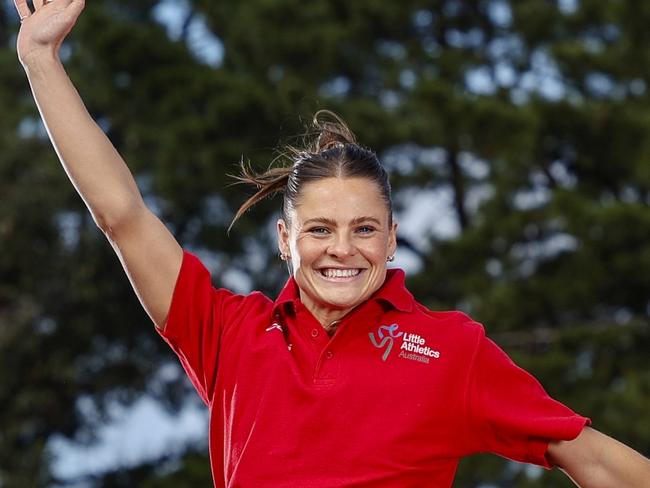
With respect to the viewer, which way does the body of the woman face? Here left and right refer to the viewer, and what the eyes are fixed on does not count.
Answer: facing the viewer

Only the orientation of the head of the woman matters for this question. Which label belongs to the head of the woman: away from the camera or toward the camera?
toward the camera
